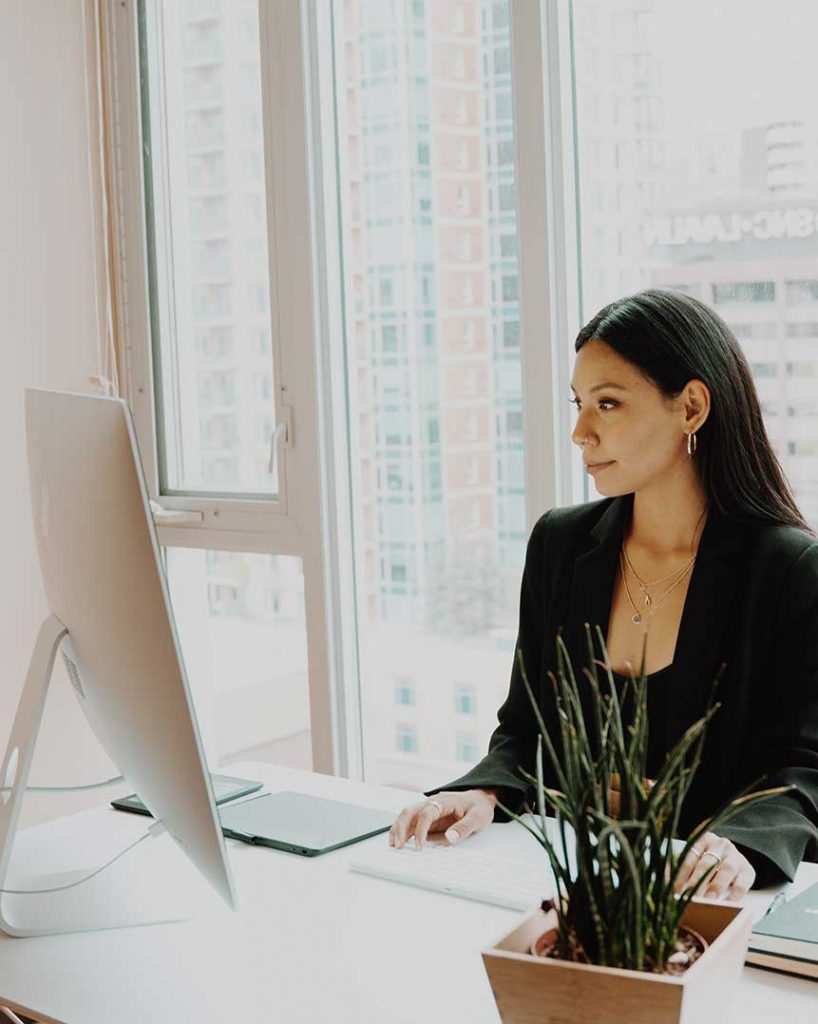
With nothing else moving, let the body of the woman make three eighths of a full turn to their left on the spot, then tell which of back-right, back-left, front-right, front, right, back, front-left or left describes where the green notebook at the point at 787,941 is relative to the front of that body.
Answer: right

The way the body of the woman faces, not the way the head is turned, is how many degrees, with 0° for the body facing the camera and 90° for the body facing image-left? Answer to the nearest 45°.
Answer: approximately 45°

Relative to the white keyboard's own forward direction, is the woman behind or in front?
in front

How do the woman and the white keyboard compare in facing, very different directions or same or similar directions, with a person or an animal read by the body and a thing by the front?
very different directions

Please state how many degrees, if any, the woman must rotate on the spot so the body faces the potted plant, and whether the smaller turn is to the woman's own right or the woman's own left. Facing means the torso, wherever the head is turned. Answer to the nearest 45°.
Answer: approximately 45° to the woman's own left

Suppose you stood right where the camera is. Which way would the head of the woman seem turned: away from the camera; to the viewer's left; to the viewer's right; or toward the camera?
to the viewer's left

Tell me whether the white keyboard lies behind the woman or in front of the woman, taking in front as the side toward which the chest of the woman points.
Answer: in front

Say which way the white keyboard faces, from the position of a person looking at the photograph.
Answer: facing away from the viewer and to the right of the viewer

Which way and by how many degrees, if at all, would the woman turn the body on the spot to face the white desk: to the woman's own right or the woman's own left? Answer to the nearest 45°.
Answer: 0° — they already face it
